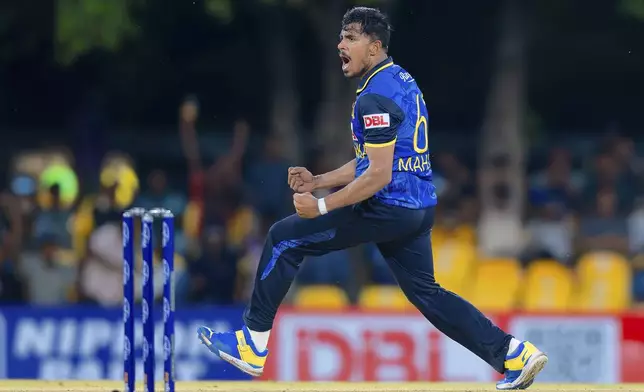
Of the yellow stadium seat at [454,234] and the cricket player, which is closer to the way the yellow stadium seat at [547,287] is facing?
the cricket player

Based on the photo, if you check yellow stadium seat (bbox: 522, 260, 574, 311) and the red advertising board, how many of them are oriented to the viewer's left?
0

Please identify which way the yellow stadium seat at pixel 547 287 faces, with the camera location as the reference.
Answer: facing the viewer

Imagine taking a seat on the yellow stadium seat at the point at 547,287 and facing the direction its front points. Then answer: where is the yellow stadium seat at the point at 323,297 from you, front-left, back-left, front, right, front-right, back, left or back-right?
right

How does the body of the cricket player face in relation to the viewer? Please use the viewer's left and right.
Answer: facing to the left of the viewer

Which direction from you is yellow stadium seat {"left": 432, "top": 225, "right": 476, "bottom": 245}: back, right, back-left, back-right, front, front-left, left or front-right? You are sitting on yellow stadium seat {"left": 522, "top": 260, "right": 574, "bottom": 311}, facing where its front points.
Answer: right

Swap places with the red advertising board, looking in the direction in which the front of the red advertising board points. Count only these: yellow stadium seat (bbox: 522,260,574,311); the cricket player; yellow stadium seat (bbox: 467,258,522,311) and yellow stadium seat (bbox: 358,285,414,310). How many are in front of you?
1

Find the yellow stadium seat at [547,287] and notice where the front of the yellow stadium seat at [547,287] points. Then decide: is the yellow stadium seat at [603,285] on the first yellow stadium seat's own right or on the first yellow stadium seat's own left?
on the first yellow stadium seat's own left
